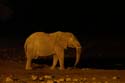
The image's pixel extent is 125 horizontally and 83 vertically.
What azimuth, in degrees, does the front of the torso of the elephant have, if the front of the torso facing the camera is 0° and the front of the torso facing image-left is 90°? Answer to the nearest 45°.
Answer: approximately 270°
